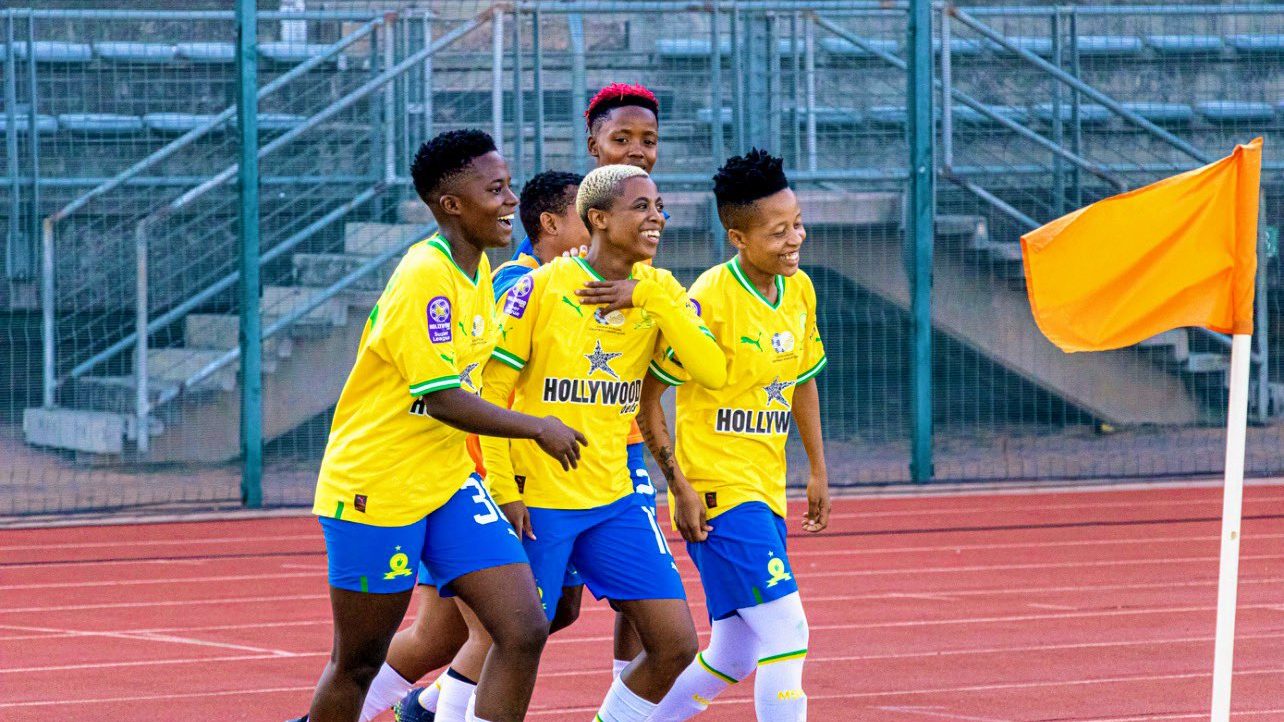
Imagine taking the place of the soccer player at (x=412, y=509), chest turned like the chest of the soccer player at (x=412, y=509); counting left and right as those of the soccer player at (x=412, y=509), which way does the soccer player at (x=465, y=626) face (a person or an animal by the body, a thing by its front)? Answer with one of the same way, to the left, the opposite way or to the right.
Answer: the same way

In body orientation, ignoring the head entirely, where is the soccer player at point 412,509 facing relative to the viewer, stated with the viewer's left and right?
facing to the right of the viewer

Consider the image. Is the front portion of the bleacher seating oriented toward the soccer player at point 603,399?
yes

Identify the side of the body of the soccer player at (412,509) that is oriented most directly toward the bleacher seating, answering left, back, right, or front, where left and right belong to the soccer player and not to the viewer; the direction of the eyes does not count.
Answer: left

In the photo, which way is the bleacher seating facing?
toward the camera

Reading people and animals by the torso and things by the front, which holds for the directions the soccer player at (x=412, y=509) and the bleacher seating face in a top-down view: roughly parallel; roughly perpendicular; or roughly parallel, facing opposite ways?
roughly perpendicular

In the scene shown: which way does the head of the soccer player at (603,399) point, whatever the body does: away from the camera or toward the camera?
toward the camera

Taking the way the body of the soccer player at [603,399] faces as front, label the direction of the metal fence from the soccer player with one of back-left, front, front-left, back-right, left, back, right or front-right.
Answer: back-left

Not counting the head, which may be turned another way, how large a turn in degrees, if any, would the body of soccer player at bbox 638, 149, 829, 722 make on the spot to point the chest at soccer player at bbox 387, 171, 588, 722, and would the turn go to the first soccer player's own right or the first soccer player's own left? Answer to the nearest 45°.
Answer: approximately 135° to the first soccer player's own right

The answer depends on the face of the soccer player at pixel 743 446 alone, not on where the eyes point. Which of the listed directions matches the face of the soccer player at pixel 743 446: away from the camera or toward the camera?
toward the camera

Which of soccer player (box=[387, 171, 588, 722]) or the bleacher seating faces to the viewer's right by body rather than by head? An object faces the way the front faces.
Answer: the soccer player

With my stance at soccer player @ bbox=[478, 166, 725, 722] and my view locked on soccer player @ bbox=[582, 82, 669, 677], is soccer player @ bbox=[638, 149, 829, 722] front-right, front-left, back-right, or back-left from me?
front-right

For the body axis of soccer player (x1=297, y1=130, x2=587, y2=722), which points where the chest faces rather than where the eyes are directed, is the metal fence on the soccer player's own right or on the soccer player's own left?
on the soccer player's own left
